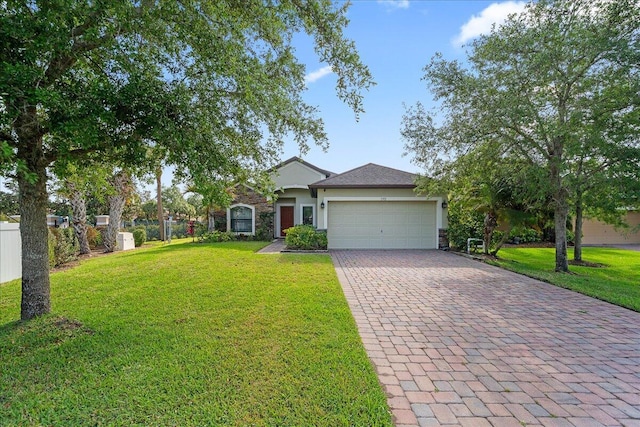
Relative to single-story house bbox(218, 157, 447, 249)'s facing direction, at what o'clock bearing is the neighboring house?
The neighboring house is roughly at 8 o'clock from the single-story house.

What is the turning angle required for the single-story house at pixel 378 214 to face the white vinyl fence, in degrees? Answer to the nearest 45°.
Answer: approximately 45° to its right

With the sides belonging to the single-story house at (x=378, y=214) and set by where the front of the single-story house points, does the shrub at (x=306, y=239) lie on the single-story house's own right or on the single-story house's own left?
on the single-story house's own right

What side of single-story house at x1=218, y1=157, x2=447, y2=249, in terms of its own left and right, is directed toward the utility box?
right

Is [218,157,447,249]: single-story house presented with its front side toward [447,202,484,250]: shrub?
no

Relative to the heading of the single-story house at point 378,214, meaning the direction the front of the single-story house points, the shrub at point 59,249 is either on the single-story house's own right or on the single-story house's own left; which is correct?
on the single-story house's own right

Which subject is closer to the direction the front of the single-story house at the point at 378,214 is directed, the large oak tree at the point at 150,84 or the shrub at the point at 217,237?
the large oak tree

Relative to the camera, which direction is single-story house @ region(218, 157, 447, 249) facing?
toward the camera

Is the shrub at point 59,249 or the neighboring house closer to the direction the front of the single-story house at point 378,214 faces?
the shrub

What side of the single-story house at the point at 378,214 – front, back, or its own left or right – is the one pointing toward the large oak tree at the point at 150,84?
front

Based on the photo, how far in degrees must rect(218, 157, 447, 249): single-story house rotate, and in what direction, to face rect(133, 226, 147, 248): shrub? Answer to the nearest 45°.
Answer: approximately 90° to its right
